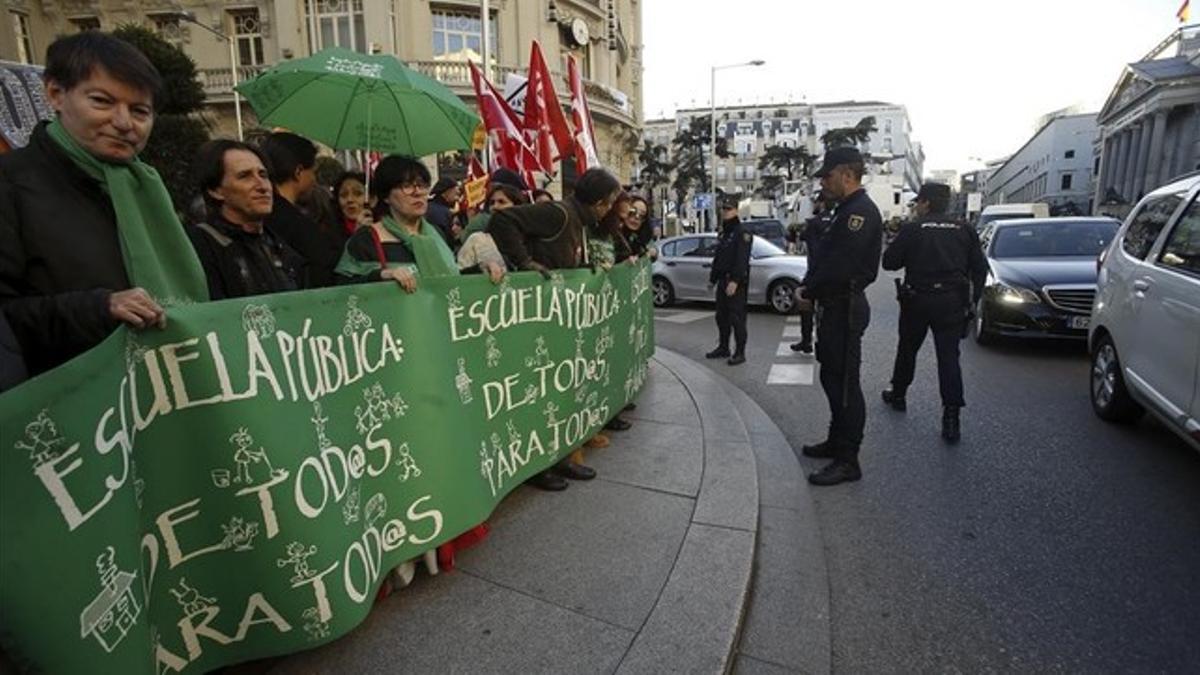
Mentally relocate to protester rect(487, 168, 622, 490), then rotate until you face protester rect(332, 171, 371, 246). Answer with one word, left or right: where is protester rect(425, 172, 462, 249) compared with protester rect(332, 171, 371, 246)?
right

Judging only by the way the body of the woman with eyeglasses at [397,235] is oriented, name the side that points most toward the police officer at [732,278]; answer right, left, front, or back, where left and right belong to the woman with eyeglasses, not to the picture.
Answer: left

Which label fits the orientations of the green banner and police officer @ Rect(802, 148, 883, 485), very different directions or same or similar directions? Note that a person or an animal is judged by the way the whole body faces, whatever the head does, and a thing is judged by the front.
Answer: very different directions

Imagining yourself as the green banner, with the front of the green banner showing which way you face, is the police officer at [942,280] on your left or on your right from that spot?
on your left

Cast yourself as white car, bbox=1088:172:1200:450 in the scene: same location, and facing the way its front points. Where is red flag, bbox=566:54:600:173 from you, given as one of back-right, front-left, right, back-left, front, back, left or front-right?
back-right

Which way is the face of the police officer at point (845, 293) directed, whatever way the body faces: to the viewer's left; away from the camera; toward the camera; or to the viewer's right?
to the viewer's left

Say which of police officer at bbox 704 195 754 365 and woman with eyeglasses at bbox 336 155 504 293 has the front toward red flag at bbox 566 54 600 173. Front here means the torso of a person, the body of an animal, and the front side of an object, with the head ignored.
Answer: the police officer

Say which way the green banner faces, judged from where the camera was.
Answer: facing the viewer and to the right of the viewer

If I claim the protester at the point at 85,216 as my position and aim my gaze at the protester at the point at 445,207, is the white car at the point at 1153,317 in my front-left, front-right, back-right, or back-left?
front-right

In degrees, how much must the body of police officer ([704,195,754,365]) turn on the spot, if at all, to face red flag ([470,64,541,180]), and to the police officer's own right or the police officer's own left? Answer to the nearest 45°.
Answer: approximately 45° to the police officer's own right

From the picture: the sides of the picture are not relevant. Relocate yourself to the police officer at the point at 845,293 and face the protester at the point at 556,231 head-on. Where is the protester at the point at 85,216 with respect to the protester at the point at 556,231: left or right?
left

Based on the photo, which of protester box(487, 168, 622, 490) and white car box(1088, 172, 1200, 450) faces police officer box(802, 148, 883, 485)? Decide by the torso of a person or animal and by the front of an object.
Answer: the protester

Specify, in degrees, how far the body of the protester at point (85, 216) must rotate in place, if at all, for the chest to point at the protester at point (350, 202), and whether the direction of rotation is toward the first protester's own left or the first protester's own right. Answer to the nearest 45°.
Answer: approximately 90° to the first protester's own left

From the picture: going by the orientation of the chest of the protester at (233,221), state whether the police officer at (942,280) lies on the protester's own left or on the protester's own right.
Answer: on the protester's own left

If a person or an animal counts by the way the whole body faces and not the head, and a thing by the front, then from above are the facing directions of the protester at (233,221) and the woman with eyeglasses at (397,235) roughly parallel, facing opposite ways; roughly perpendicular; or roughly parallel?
roughly parallel

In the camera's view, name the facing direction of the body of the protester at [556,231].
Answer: to the viewer's right

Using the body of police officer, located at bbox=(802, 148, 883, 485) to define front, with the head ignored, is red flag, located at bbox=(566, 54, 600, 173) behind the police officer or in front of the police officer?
in front
